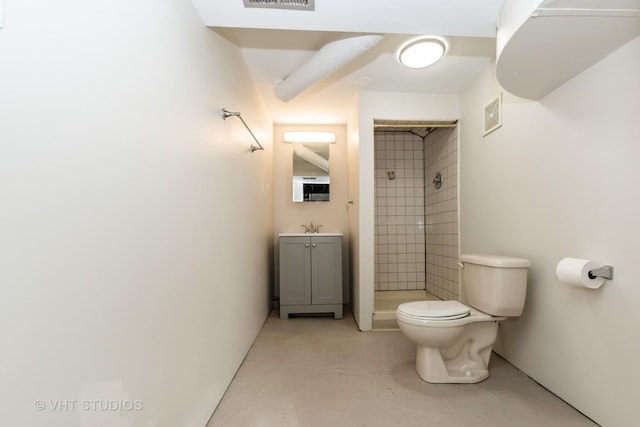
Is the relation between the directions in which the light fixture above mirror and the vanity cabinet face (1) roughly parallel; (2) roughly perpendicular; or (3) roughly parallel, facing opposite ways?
roughly parallel

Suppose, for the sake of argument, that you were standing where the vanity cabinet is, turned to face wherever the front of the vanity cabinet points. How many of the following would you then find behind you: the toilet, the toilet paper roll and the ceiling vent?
0

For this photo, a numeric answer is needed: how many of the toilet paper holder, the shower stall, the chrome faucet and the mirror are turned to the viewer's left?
1

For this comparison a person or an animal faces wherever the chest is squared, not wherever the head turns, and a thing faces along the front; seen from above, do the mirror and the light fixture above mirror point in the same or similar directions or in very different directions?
same or similar directions

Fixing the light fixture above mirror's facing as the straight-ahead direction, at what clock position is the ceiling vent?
The ceiling vent is roughly at 12 o'clock from the light fixture above mirror.

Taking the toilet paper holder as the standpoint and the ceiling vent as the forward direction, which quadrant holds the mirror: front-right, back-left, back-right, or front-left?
front-right

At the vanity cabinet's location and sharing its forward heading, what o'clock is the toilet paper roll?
The toilet paper roll is roughly at 11 o'clock from the vanity cabinet.

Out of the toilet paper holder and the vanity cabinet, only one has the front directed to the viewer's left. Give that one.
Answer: the toilet paper holder

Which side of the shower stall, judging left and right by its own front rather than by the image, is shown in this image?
front

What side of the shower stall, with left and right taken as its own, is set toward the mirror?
right

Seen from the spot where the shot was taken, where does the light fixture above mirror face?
facing the viewer

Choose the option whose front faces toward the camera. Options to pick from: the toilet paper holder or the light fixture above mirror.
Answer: the light fixture above mirror

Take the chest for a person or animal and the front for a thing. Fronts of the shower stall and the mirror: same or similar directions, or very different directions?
same or similar directions

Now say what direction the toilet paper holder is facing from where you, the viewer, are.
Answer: facing to the left of the viewer
